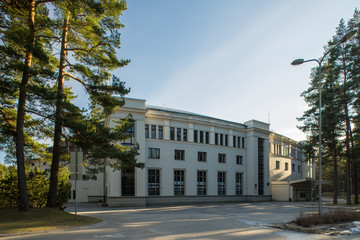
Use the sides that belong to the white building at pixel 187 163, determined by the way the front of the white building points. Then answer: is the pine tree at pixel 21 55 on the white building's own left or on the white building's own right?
on the white building's own right

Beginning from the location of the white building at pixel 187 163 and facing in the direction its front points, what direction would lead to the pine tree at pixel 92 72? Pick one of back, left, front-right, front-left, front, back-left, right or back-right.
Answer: front-right

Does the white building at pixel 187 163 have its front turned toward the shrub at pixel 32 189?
no
